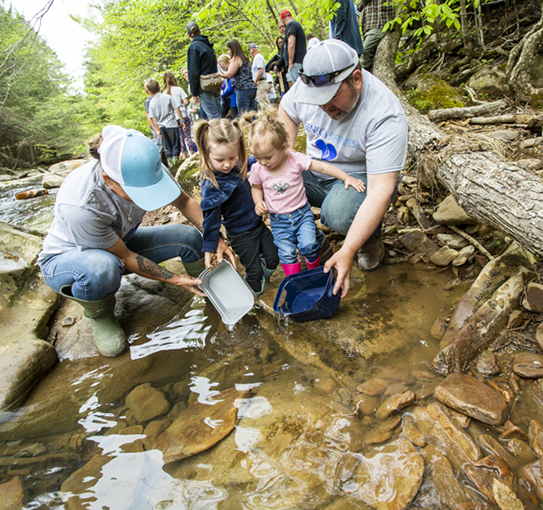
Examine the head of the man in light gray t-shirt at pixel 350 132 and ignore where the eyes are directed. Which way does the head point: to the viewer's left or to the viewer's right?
to the viewer's left

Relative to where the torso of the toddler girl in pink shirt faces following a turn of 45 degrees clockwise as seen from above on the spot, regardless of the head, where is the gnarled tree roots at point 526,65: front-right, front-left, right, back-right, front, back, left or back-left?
back

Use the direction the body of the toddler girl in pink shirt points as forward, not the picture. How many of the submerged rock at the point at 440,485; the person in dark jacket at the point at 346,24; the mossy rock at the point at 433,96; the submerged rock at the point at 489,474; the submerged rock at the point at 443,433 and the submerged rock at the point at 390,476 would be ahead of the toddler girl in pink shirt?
4

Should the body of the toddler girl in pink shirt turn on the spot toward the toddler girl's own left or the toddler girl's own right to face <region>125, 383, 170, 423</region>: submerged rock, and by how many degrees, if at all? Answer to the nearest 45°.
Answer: approximately 45° to the toddler girl's own right

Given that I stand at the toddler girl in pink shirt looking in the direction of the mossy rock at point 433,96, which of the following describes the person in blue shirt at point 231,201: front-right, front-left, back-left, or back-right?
back-left

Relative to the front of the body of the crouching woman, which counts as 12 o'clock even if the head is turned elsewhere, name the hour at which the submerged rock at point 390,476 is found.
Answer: The submerged rock is roughly at 1 o'clock from the crouching woman.

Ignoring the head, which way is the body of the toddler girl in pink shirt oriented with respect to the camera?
toward the camera

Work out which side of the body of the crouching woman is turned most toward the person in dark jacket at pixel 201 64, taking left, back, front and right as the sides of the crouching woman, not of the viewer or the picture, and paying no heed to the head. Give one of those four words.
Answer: left

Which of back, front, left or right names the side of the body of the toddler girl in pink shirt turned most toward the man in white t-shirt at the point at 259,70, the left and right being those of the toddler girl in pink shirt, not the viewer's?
back

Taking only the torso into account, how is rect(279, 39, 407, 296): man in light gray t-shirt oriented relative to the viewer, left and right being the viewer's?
facing the viewer and to the left of the viewer

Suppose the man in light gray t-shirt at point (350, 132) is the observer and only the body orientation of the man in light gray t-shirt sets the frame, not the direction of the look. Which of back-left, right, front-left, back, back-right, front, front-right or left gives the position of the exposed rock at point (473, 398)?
front-left

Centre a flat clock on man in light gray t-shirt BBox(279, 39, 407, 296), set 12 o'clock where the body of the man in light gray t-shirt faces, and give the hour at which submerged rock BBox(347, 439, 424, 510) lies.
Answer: The submerged rock is roughly at 11 o'clock from the man in light gray t-shirt.
